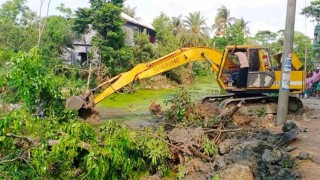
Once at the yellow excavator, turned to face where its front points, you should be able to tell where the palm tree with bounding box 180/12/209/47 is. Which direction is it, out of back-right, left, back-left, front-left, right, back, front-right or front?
right

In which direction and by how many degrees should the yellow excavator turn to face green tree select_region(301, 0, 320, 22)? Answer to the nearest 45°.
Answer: approximately 135° to its right

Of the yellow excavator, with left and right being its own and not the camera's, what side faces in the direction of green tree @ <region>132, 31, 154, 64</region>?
right

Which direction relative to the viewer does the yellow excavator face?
to the viewer's left

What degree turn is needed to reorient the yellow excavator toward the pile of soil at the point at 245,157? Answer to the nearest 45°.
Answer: approximately 90° to its left

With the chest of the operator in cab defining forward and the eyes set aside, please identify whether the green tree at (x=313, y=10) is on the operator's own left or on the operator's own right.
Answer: on the operator's own right

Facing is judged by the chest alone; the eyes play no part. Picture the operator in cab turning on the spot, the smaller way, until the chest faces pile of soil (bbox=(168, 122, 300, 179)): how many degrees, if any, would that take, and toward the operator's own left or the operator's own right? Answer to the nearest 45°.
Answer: approximately 90° to the operator's own left

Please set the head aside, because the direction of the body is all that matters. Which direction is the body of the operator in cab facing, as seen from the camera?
to the viewer's left

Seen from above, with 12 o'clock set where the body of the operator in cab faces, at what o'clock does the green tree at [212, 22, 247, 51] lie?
The green tree is roughly at 3 o'clock from the operator in cab.

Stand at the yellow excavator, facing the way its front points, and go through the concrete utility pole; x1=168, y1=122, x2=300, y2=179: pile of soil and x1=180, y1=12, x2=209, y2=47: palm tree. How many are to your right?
1

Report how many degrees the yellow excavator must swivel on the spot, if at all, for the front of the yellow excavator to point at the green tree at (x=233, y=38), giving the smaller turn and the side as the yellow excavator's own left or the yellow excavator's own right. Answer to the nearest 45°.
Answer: approximately 90° to the yellow excavator's own right
